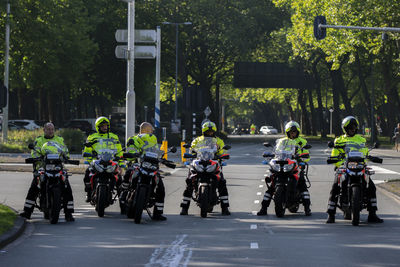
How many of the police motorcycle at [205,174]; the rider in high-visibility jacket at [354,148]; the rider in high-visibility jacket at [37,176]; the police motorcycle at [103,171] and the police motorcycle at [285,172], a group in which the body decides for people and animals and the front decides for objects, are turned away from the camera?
0

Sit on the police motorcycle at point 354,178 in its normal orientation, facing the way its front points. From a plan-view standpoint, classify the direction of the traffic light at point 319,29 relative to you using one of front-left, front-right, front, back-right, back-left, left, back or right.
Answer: back

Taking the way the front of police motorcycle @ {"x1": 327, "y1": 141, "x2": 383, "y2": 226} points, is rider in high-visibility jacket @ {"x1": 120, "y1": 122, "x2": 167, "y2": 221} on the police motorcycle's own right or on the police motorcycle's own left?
on the police motorcycle's own right

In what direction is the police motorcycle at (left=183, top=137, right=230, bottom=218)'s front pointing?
toward the camera

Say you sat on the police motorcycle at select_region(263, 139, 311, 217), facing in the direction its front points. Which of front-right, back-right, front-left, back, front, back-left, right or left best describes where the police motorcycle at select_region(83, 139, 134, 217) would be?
right

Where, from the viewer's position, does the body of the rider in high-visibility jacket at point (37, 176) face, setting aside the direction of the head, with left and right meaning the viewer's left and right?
facing the viewer

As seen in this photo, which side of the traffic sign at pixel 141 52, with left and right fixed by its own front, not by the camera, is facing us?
back

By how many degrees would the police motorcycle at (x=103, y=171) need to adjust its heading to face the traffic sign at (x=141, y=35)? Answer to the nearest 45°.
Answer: approximately 180°

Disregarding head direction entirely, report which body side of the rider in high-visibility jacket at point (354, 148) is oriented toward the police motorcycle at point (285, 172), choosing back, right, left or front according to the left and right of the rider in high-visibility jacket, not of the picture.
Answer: right

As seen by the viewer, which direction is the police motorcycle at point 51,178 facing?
toward the camera

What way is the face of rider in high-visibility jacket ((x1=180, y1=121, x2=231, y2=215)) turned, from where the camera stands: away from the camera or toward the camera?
toward the camera

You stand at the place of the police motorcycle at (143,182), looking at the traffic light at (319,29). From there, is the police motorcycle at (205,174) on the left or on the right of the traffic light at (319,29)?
right

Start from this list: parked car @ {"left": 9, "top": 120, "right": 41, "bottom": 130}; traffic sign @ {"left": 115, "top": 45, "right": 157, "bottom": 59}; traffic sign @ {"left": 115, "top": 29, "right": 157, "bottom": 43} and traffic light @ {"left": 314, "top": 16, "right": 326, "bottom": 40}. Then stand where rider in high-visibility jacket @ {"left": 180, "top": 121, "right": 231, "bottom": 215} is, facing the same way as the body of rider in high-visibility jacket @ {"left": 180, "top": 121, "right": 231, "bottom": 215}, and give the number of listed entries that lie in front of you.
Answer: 0

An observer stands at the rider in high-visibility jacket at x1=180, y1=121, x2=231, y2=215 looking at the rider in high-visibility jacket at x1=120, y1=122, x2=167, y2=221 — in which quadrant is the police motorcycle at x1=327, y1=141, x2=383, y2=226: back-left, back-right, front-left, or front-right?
back-left

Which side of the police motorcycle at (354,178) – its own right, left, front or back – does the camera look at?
front
